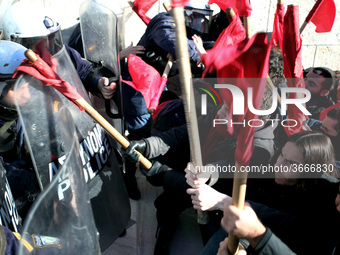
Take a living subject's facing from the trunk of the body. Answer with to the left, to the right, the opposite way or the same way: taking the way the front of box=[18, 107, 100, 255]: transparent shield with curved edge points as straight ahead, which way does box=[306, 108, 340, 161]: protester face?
the opposite way

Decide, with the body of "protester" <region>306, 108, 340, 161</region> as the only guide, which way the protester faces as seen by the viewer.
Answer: to the viewer's left

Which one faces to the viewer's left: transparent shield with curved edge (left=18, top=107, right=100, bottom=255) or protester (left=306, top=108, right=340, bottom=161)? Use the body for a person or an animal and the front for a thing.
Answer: the protester

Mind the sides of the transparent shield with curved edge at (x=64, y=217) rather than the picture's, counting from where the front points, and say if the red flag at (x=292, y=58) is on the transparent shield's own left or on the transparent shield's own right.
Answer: on the transparent shield's own left

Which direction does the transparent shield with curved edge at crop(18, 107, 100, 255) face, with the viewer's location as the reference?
facing the viewer and to the right of the viewer

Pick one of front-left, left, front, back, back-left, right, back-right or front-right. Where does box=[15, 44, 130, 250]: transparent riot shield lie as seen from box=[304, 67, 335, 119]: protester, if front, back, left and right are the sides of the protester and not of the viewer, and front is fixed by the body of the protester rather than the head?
front

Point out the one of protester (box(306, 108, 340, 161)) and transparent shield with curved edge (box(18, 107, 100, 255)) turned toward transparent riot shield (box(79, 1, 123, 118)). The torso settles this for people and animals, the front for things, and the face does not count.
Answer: the protester

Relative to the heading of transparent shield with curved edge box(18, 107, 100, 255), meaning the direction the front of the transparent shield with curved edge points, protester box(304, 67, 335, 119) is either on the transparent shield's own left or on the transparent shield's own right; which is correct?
on the transparent shield's own left

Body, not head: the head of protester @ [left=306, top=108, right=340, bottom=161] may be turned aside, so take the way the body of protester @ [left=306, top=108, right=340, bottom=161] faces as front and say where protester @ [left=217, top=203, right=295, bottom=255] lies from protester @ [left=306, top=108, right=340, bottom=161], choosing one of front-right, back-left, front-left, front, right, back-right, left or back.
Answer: left

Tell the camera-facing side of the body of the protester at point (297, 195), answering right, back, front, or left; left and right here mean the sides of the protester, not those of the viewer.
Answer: left

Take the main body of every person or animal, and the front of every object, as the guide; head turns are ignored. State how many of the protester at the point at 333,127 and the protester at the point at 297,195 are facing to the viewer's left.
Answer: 2

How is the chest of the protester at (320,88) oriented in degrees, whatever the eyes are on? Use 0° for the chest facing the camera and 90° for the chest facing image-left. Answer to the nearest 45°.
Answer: approximately 45°

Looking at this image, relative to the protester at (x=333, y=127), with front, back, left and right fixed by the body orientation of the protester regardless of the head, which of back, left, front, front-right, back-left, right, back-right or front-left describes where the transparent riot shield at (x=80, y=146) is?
front-left

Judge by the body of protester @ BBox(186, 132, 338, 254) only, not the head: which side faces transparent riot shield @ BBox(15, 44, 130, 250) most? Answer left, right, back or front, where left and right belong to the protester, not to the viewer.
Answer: front

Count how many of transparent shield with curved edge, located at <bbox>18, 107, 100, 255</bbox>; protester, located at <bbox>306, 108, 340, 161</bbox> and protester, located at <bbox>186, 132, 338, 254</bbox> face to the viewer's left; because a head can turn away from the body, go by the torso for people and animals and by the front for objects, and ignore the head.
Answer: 2
